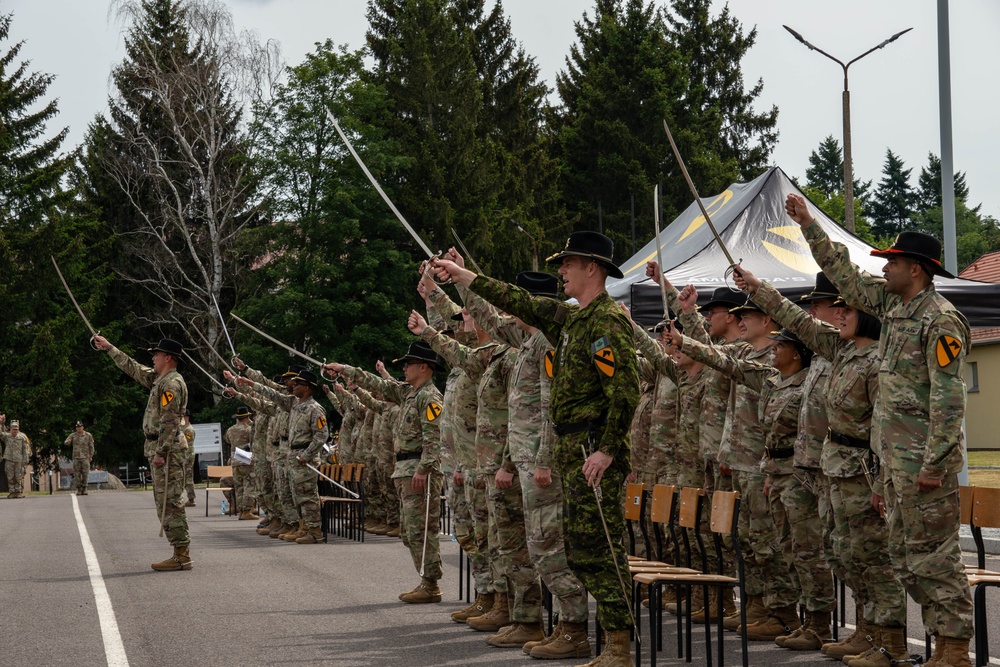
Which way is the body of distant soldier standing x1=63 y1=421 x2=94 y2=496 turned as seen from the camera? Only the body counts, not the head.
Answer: toward the camera

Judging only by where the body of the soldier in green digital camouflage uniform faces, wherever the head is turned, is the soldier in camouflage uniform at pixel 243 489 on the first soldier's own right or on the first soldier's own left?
on the first soldier's own right

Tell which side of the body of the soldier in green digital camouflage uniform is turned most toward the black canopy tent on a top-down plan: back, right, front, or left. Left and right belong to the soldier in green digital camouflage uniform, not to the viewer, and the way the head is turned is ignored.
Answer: right

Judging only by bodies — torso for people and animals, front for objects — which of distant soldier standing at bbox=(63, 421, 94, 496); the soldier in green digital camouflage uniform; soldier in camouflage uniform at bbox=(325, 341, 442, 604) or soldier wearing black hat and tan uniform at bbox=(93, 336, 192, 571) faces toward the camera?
the distant soldier standing

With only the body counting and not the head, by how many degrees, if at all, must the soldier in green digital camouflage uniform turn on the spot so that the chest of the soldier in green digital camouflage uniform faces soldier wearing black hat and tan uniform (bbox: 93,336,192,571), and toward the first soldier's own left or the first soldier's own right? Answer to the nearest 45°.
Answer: approximately 45° to the first soldier's own right

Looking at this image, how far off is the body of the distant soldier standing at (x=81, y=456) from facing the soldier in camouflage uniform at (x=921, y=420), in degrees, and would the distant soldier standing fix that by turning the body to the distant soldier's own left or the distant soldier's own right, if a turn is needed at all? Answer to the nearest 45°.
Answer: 0° — they already face them

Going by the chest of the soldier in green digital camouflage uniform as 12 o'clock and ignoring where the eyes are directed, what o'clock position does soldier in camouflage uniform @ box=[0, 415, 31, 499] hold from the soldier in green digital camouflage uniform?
The soldier in camouflage uniform is roughly at 2 o'clock from the soldier in green digital camouflage uniform.

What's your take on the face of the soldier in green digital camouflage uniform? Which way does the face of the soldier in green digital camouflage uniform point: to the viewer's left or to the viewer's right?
to the viewer's left
